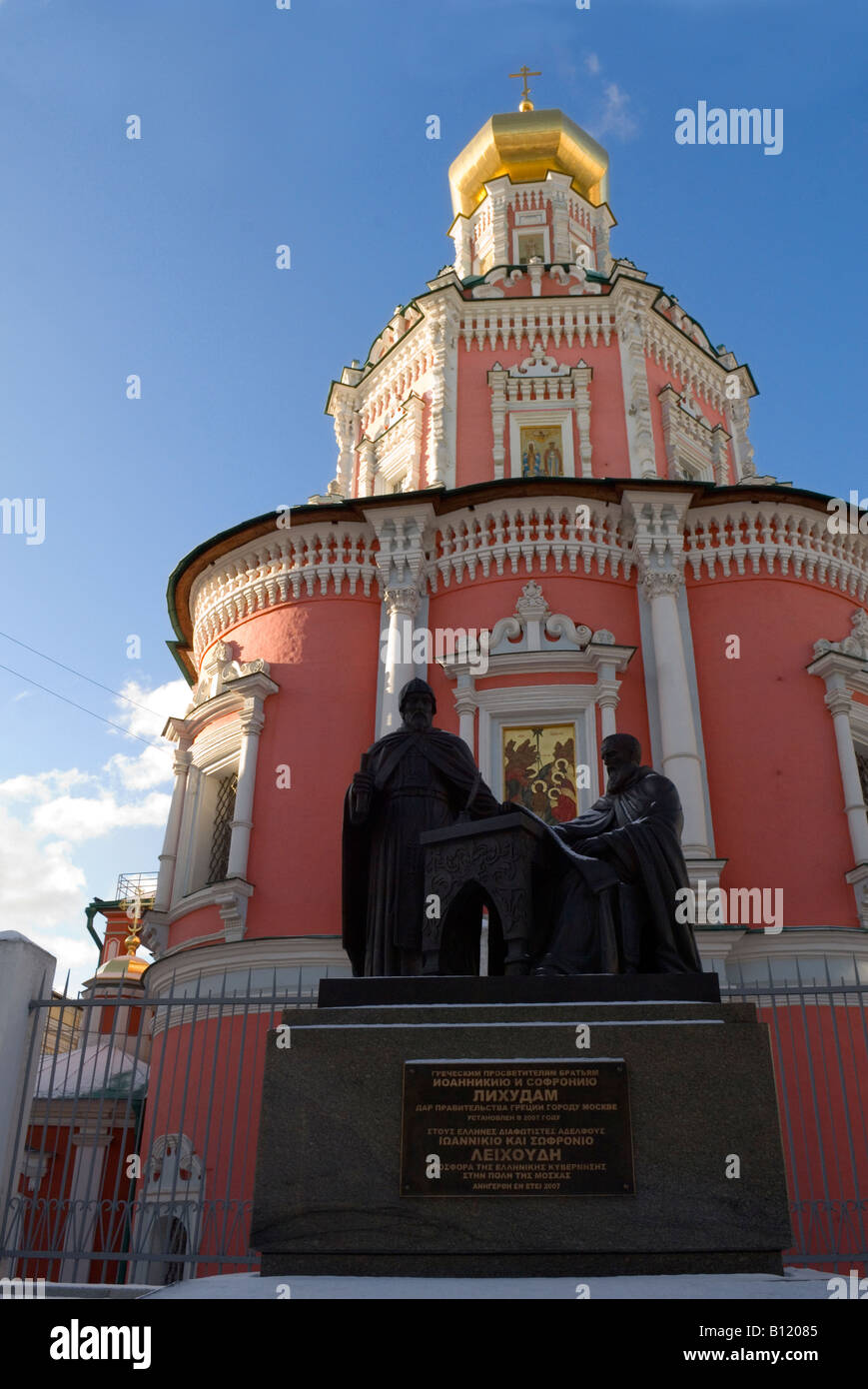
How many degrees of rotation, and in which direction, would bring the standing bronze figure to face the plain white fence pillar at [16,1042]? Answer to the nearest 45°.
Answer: approximately 135° to its right

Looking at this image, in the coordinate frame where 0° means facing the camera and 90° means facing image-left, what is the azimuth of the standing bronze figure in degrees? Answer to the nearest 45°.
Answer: approximately 0°

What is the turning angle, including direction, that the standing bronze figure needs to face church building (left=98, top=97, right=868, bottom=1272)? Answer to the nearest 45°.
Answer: approximately 180°
